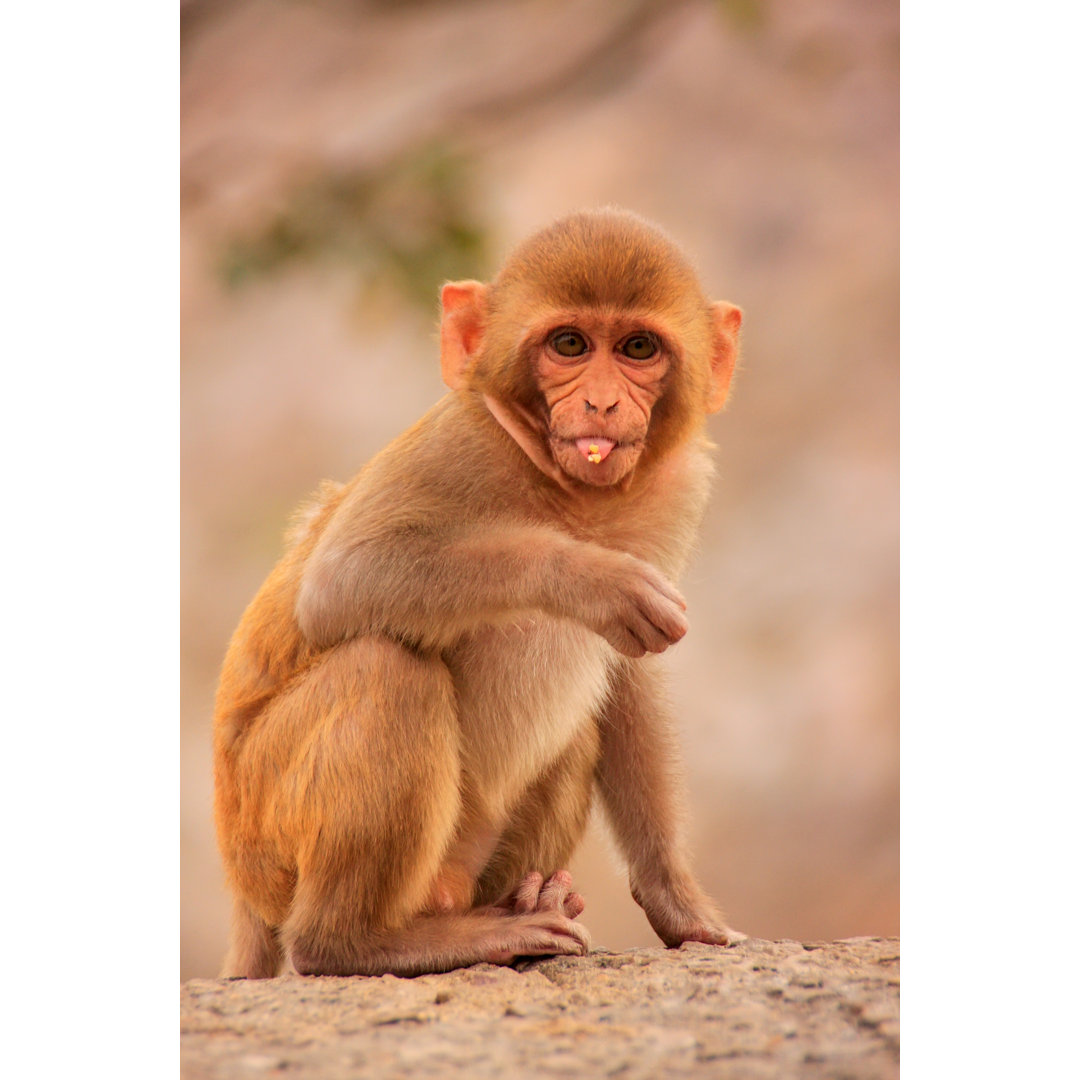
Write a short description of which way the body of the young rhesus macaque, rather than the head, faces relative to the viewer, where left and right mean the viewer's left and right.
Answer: facing the viewer and to the right of the viewer
